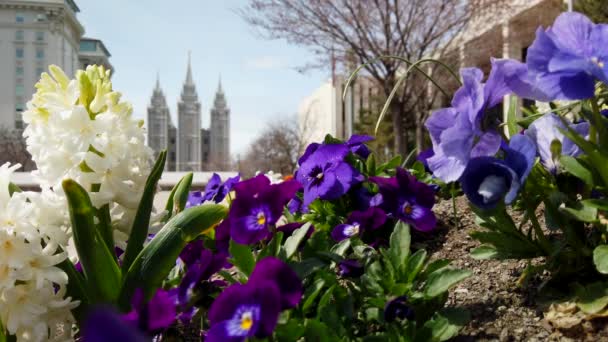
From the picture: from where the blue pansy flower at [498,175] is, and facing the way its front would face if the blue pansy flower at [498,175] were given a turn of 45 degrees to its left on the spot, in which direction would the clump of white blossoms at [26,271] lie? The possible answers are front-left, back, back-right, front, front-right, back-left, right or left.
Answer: right

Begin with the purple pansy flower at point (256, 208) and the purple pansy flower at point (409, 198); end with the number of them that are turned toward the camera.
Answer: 2

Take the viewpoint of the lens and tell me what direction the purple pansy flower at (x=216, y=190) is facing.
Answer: facing the viewer and to the left of the viewer

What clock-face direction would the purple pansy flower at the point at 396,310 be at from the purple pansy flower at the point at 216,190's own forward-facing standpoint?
the purple pansy flower at the point at 396,310 is roughly at 10 o'clock from the purple pansy flower at the point at 216,190.

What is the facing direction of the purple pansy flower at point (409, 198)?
toward the camera

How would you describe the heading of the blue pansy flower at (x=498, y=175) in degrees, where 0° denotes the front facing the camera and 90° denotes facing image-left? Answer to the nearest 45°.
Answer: approximately 45°

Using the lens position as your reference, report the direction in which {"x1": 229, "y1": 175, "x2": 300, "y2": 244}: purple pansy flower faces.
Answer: facing the viewer
